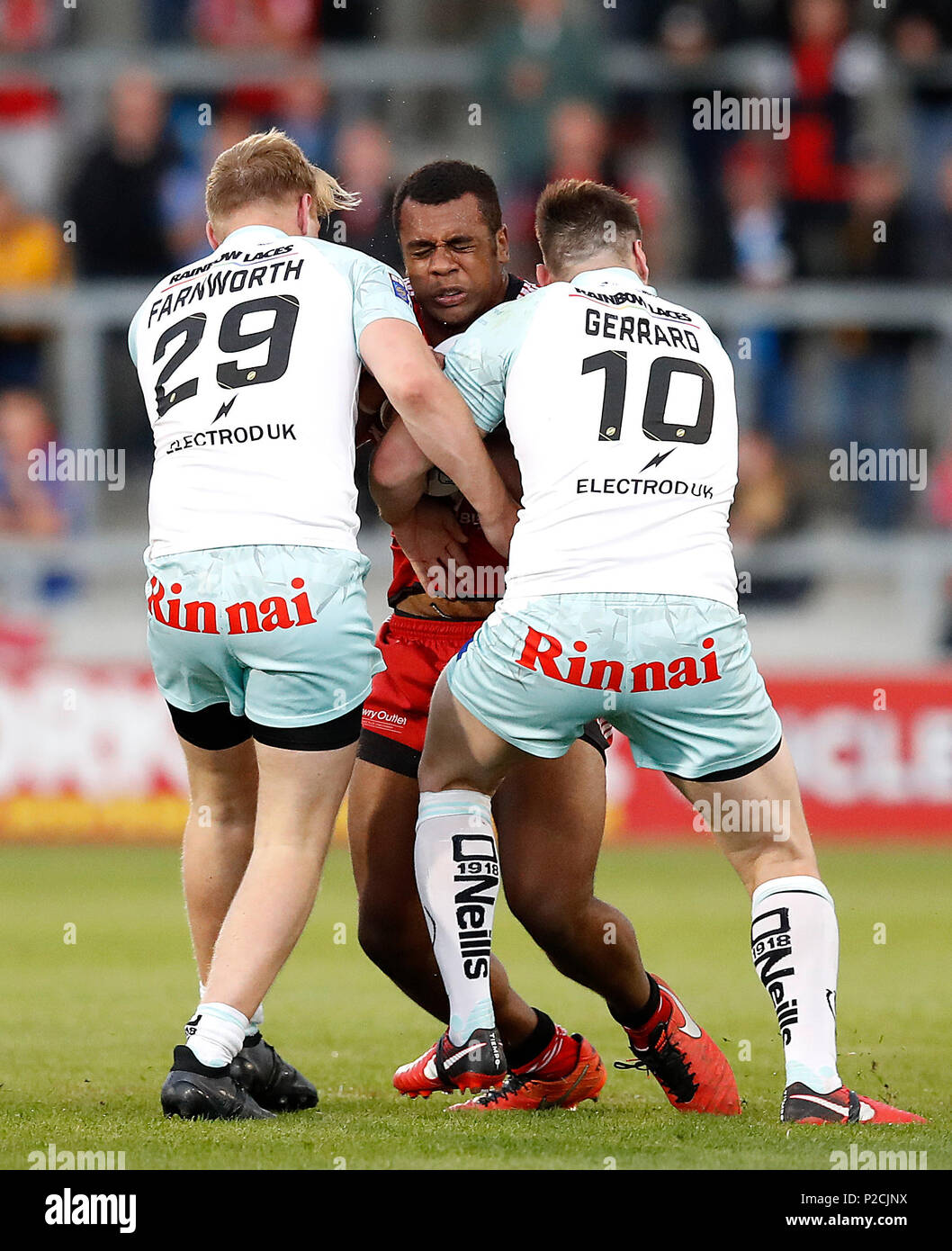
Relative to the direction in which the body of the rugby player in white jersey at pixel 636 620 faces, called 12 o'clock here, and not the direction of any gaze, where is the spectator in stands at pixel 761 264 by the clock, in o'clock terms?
The spectator in stands is roughly at 12 o'clock from the rugby player in white jersey.

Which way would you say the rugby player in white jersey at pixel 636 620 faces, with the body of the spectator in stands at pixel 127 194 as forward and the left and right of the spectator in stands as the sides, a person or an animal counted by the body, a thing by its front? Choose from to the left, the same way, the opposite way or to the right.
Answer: the opposite way

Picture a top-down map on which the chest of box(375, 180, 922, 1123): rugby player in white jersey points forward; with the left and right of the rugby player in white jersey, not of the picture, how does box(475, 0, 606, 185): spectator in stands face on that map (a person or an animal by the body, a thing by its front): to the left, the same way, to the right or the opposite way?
the opposite way

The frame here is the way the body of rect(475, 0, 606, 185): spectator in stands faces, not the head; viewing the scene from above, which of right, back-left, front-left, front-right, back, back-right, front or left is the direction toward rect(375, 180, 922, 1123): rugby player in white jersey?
front

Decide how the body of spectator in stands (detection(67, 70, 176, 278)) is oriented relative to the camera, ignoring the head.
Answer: toward the camera

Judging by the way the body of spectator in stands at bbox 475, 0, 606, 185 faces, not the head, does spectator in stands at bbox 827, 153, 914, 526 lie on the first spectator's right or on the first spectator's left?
on the first spectator's left

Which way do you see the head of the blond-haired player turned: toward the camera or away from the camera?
away from the camera

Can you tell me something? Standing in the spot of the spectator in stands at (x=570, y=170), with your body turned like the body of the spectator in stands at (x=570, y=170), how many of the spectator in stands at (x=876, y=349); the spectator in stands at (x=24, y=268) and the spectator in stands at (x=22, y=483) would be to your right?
2

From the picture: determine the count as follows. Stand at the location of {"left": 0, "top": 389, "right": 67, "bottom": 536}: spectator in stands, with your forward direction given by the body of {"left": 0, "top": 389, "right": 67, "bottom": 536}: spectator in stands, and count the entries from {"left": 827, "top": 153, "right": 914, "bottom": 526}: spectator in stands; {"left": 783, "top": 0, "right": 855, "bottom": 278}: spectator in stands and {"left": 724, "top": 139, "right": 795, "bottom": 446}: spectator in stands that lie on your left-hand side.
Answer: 3

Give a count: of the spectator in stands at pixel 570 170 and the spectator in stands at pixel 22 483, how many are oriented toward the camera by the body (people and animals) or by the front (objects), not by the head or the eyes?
2

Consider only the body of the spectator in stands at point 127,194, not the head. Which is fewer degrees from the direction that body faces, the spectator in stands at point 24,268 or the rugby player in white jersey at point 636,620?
the rugby player in white jersey

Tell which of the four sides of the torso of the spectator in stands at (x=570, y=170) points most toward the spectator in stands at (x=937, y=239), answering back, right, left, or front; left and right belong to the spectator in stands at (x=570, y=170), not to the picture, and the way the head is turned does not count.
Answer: left

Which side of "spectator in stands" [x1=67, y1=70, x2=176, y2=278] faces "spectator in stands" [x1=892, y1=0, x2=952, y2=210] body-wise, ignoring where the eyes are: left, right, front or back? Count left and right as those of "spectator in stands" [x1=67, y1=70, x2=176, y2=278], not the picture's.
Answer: left

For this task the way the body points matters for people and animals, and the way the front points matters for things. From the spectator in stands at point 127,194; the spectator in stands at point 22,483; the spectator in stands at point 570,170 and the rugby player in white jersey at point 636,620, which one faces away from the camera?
the rugby player in white jersey

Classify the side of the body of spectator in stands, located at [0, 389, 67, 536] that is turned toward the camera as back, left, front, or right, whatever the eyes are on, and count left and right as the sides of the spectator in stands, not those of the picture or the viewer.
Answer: front

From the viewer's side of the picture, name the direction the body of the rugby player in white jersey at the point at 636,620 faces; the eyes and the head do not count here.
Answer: away from the camera
